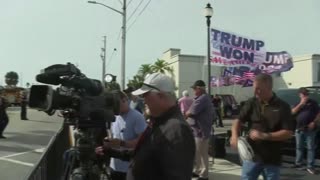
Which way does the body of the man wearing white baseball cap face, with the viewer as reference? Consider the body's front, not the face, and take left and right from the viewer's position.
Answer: facing to the left of the viewer

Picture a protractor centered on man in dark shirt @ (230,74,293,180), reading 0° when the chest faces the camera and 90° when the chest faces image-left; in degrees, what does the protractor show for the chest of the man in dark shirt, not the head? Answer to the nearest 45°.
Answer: approximately 45°

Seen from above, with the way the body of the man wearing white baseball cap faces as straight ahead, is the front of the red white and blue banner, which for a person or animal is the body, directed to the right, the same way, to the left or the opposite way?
to the left

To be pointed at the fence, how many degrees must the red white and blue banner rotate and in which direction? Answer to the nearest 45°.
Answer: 0° — it already faces it

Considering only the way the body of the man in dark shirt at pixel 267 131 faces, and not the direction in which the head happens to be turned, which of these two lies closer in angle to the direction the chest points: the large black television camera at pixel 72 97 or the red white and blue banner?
the large black television camera

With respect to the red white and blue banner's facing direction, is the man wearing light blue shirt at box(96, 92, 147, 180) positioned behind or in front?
in front

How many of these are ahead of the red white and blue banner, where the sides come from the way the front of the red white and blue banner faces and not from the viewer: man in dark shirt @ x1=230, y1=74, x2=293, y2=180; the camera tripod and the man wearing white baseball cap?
3

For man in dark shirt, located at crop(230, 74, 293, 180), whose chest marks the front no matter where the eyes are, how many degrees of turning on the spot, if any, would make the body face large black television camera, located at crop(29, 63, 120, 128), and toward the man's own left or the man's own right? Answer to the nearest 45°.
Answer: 0° — they already face it

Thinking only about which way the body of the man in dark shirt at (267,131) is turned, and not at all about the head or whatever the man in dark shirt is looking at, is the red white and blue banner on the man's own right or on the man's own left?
on the man's own right

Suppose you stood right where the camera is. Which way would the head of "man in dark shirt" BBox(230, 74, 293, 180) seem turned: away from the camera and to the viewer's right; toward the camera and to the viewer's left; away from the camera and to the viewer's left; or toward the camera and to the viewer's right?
toward the camera and to the viewer's left
